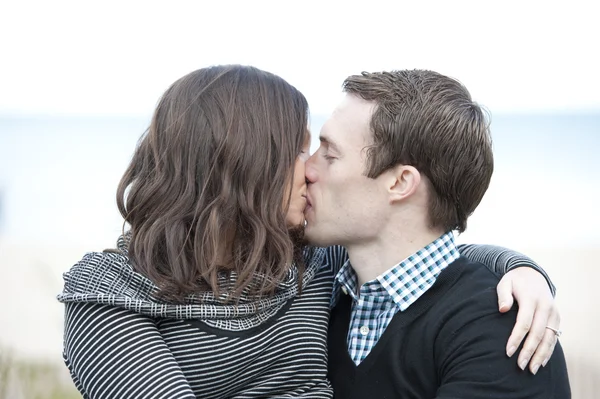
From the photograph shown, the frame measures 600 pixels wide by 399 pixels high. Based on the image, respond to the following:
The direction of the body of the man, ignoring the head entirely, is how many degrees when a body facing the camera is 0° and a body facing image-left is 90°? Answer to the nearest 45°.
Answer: approximately 45°

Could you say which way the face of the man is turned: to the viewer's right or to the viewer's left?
to the viewer's left

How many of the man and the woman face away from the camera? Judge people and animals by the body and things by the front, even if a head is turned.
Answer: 0

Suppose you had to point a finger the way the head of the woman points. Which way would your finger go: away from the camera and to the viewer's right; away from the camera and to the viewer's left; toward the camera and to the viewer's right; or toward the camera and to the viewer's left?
away from the camera and to the viewer's right
